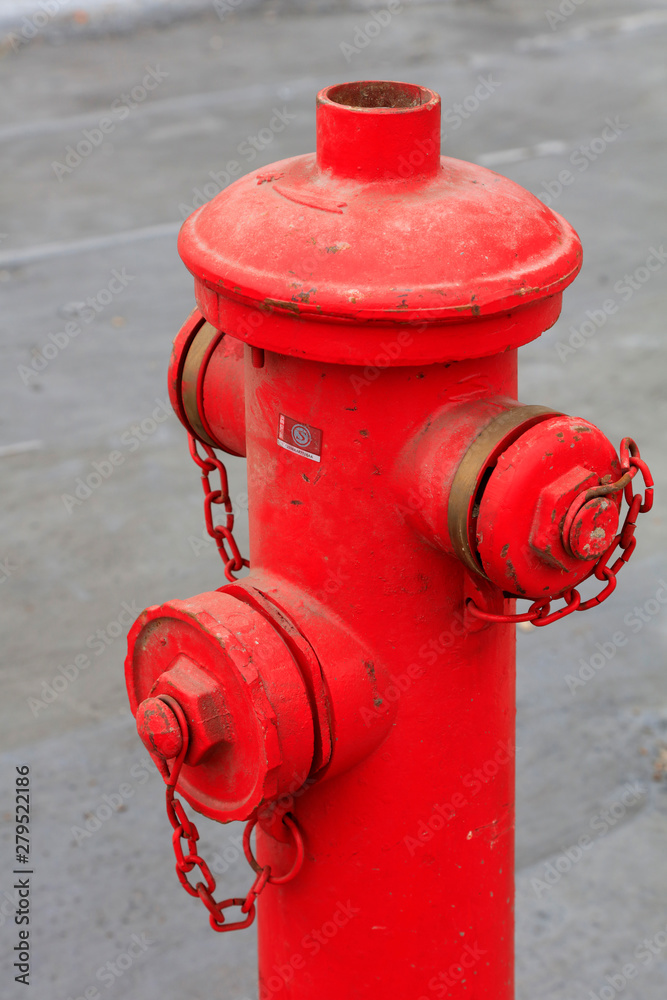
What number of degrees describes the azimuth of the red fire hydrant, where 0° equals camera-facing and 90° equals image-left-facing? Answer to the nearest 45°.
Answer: approximately 45°
